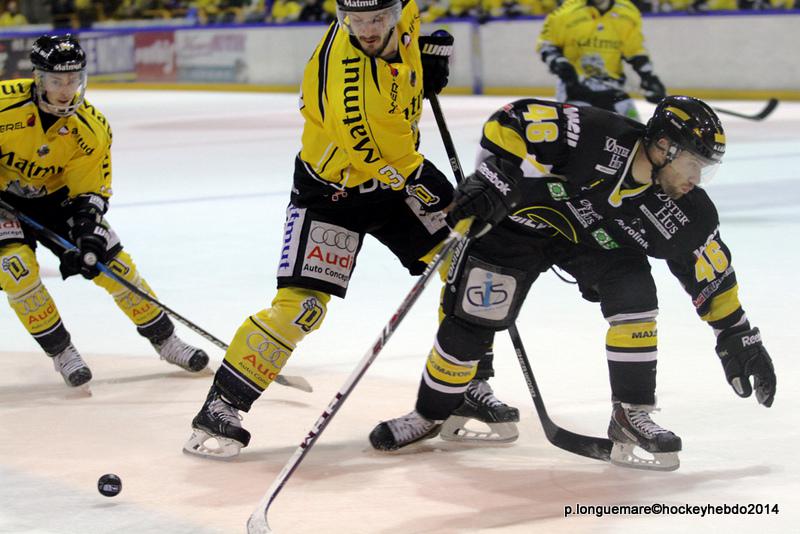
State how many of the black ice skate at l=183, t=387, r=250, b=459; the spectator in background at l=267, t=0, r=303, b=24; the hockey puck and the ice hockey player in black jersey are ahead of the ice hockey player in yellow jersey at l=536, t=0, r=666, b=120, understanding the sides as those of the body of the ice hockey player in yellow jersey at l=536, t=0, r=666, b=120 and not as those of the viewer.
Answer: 3

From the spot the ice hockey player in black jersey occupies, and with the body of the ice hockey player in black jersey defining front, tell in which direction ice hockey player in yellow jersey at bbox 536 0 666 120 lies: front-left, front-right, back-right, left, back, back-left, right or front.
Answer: back-left

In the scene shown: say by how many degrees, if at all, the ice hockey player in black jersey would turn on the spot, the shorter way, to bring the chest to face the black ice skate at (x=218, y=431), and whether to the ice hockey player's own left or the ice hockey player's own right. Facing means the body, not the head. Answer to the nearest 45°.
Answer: approximately 135° to the ice hockey player's own right

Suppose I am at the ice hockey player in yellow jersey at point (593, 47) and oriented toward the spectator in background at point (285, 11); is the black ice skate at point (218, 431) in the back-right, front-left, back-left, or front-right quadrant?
back-left

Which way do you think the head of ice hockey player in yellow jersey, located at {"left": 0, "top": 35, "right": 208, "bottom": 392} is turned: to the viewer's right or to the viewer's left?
to the viewer's right

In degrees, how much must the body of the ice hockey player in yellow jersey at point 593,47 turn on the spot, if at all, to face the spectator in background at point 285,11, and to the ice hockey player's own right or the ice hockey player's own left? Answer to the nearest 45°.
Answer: approximately 135° to the ice hockey player's own right

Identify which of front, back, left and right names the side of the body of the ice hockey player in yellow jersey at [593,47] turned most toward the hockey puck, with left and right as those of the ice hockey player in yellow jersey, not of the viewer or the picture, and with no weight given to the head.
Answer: front

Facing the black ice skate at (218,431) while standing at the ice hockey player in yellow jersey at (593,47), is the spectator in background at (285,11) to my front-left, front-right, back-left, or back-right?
back-right

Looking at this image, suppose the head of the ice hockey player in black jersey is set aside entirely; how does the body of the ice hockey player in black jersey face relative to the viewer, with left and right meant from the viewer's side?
facing the viewer and to the right of the viewer

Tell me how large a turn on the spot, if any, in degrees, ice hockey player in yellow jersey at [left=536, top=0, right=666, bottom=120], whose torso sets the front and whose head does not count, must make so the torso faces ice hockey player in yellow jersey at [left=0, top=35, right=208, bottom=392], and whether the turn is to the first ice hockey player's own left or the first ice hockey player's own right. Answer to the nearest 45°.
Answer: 0° — they already face them

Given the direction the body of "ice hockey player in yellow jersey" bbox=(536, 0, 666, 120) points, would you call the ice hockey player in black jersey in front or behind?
in front

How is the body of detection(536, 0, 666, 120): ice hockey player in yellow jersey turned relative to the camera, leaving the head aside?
toward the camera

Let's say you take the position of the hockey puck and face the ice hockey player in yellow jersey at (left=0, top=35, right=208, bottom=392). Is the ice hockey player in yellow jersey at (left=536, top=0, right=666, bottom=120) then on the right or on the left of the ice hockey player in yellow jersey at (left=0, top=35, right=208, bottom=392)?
right

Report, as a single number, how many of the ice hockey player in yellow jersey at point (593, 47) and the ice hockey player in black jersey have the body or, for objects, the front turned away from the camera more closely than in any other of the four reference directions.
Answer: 0
